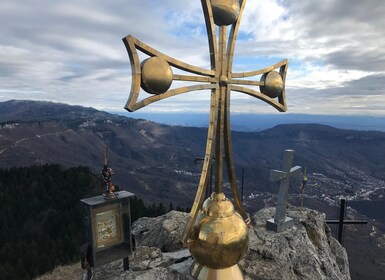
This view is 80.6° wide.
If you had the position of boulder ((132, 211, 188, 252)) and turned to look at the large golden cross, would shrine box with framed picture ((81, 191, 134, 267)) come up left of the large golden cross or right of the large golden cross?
right

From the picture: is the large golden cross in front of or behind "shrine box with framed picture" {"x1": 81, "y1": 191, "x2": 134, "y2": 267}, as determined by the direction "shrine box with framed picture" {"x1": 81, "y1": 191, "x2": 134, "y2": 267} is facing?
in front

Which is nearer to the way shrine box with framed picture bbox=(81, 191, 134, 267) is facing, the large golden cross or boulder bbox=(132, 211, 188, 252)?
the large golden cross

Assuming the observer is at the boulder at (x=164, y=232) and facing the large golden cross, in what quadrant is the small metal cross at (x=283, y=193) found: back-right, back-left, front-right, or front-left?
front-left

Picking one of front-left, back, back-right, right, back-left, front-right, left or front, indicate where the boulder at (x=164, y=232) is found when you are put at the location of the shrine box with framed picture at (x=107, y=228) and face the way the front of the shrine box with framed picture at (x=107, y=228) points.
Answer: left

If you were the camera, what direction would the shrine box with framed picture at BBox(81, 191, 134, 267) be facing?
facing the viewer and to the right of the viewer

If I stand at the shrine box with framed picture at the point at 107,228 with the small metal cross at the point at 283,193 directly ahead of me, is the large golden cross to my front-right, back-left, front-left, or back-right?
front-right
